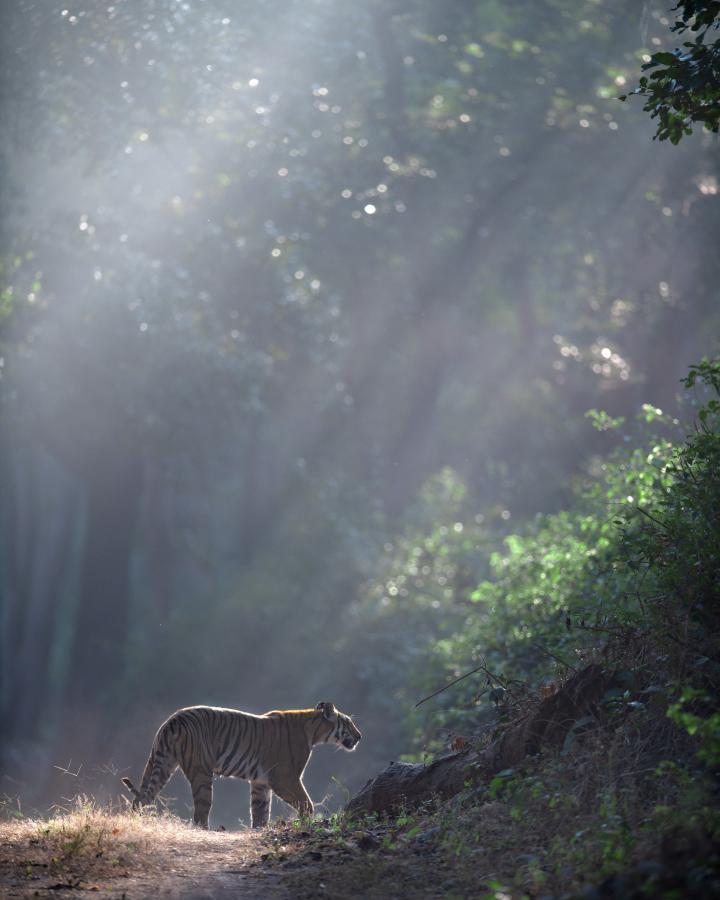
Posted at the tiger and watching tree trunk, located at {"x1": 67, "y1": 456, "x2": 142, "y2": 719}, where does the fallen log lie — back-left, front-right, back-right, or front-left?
back-right

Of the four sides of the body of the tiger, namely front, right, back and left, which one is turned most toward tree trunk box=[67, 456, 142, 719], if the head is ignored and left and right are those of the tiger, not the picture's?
left

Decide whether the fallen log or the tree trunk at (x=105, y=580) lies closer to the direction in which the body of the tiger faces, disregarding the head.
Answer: the fallen log

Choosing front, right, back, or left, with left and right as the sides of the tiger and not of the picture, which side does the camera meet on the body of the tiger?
right

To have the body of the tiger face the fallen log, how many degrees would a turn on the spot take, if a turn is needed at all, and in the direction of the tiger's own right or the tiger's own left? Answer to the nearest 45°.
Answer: approximately 45° to the tiger's own right
